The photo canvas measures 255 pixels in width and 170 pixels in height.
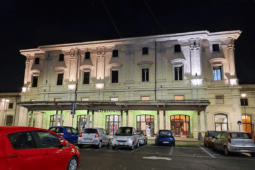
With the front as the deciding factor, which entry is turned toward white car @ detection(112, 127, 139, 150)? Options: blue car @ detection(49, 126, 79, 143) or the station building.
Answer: the station building

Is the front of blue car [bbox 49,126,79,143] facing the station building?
yes

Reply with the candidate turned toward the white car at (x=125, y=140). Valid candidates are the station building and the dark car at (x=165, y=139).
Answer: the station building

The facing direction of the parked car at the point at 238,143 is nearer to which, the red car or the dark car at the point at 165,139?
the dark car

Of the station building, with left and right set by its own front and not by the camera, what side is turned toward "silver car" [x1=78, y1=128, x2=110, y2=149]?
front

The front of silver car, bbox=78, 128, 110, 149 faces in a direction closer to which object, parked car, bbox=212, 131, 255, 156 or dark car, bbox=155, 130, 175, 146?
the dark car

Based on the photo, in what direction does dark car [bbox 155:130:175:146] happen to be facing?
toward the camera

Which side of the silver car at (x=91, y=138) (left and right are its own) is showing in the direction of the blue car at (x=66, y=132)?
left

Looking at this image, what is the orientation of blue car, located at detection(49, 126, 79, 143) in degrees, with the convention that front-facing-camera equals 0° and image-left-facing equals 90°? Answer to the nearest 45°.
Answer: approximately 225°

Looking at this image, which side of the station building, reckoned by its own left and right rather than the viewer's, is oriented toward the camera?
front
